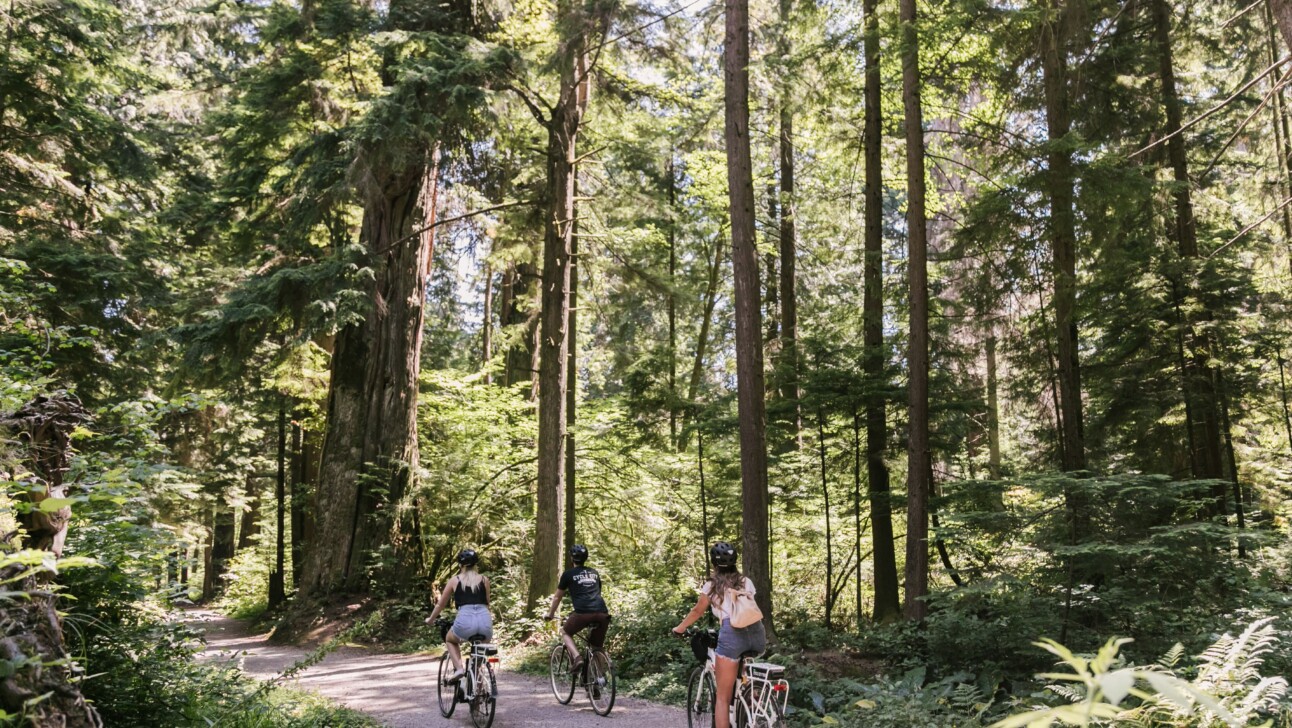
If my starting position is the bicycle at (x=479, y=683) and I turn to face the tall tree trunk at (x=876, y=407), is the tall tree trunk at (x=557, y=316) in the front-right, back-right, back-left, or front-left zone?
front-left

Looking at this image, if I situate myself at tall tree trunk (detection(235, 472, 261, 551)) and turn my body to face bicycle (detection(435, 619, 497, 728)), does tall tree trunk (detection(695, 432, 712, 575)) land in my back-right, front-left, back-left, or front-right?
front-left

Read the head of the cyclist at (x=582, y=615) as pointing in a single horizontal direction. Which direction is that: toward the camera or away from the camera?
away from the camera

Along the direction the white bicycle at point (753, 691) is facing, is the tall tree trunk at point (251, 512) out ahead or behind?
ahead

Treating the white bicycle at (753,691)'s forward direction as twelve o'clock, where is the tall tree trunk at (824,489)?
The tall tree trunk is roughly at 2 o'clock from the white bicycle.

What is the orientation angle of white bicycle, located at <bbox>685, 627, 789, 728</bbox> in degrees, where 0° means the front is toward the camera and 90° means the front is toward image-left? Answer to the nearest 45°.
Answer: approximately 135°

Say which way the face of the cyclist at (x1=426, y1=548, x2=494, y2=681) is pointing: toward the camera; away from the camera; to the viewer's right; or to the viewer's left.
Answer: away from the camera

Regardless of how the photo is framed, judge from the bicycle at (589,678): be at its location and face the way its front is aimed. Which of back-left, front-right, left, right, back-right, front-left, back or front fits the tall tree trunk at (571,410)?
front-right

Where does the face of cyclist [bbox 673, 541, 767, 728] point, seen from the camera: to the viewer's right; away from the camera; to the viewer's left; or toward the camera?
away from the camera
